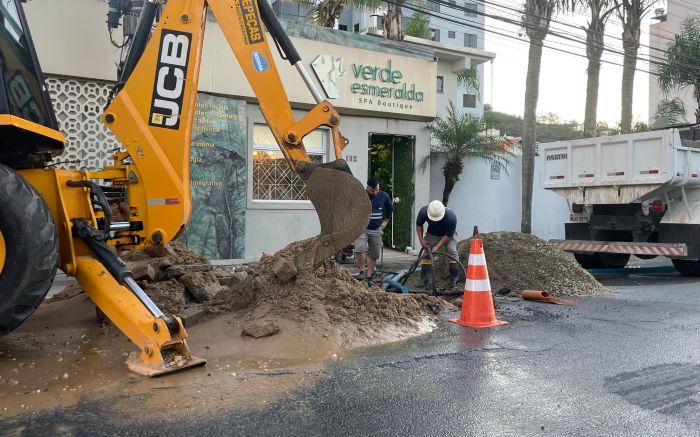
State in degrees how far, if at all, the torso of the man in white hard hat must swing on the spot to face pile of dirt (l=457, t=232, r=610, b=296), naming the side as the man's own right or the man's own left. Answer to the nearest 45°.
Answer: approximately 90° to the man's own left

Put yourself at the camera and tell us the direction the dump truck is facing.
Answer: facing away from the viewer and to the right of the viewer

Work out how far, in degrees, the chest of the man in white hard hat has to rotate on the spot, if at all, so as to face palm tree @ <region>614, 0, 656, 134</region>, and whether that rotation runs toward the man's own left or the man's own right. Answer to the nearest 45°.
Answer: approximately 135° to the man's own left

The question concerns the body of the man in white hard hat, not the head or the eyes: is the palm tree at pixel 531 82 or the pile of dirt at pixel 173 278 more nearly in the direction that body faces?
the pile of dirt

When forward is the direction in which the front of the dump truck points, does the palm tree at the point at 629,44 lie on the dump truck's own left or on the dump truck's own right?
on the dump truck's own left

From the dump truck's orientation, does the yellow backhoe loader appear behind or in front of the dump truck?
behind

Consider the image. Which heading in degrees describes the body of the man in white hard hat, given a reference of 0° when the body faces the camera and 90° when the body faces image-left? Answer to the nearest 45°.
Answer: approximately 0°

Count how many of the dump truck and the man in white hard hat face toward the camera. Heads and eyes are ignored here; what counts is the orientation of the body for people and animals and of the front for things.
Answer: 1

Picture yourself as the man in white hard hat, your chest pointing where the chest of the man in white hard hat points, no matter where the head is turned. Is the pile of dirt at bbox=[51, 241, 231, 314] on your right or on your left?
on your right

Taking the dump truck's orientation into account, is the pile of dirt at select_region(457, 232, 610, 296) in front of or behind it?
behind

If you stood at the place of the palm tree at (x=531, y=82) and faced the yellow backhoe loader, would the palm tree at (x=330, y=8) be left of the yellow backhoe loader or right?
right
